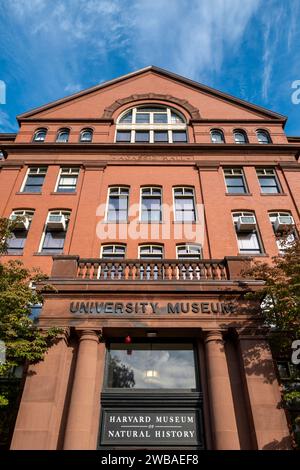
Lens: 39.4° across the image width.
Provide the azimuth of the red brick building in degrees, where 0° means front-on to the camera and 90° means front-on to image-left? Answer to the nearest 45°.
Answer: approximately 0°
